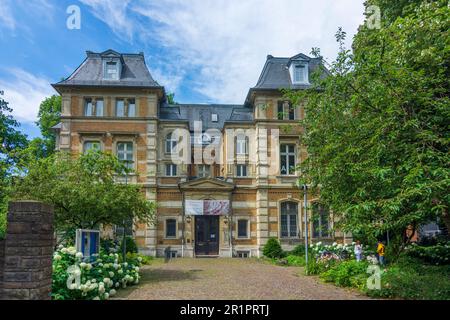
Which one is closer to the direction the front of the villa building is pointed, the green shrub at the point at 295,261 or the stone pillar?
the stone pillar

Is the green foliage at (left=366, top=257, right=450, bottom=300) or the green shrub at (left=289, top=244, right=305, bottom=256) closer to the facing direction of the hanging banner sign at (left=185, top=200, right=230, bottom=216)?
the green foliage

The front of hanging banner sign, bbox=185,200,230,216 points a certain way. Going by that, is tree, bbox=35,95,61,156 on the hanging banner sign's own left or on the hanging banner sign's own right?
on the hanging banner sign's own right

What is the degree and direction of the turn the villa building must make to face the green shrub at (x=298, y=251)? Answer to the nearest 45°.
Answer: approximately 90° to its left

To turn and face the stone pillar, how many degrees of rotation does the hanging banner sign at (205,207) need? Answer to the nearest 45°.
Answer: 0° — it already faces it

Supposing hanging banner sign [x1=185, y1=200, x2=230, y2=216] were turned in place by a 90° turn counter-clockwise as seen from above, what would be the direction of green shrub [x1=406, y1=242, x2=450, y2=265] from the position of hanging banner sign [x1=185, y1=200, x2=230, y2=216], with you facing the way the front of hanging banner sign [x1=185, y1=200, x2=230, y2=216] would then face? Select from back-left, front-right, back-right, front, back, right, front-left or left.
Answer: front-right

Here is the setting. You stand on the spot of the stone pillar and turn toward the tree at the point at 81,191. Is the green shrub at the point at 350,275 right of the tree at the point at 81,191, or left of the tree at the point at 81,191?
right

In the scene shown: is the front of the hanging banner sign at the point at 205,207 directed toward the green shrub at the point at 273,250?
no

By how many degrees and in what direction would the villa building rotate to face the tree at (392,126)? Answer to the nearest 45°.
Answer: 0° — it already faces it

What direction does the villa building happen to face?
toward the camera

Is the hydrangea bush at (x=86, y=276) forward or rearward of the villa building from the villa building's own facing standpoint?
forward

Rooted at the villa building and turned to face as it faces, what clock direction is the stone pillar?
The stone pillar is roughly at 12 o'clock from the villa building.

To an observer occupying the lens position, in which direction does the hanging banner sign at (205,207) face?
facing the viewer
